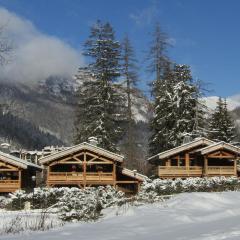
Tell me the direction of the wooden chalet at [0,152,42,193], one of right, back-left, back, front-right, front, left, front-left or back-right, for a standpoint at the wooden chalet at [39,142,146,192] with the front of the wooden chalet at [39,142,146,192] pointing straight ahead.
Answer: right

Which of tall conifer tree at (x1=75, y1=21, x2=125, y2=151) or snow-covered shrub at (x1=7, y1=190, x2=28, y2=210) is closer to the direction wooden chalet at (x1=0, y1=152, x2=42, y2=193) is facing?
the snow-covered shrub

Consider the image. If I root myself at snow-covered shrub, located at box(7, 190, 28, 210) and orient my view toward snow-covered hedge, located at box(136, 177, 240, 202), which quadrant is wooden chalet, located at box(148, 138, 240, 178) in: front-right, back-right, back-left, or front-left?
front-left

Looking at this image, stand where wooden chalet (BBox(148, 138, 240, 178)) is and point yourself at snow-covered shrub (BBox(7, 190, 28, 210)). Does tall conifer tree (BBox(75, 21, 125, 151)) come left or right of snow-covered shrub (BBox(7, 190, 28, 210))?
right

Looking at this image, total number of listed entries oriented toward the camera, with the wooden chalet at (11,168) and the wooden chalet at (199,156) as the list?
2

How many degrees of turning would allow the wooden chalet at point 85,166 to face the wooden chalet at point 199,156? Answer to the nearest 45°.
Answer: approximately 90° to its left

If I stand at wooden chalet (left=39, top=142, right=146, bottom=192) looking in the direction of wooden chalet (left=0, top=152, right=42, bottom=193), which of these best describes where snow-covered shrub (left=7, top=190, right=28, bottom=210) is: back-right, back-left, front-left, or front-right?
front-left

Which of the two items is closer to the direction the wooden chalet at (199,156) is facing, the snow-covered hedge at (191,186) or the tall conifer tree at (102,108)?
the snow-covered hedge

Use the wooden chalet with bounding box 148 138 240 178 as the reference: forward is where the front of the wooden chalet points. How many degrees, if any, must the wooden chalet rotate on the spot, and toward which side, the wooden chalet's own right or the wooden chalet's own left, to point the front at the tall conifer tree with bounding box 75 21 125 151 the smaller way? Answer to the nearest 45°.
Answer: approximately 90° to the wooden chalet's own right

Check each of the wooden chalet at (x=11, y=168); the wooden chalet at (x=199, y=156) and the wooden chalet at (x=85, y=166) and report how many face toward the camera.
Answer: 3

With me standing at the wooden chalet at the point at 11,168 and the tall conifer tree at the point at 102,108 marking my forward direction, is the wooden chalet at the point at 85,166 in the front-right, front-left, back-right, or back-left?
front-right

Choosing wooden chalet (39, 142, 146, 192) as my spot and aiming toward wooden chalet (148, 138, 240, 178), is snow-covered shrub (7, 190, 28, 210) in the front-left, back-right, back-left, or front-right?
back-right

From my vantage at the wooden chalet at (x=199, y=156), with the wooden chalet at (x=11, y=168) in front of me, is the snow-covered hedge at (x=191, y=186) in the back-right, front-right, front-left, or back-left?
front-left

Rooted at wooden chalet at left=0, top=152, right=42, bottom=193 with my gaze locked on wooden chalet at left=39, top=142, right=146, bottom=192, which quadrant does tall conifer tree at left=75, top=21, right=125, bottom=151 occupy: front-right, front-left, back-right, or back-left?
front-left

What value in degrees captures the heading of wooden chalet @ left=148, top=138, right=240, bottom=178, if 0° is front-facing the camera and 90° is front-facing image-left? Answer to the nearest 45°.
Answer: approximately 0°

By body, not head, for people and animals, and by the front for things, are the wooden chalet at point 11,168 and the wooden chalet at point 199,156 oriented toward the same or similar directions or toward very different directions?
same or similar directions

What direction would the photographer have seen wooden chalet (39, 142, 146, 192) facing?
facing the viewer

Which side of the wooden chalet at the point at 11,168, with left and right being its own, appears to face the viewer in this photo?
front
